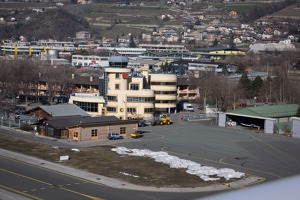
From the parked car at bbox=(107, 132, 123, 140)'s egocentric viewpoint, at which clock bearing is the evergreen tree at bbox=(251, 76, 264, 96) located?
The evergreen tree is roughly at 10 o'clock from the parked car.

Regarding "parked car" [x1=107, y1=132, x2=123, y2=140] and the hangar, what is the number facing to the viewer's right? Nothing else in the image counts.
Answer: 1

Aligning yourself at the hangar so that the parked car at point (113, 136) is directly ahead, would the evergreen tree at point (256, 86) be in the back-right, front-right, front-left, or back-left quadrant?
back-right

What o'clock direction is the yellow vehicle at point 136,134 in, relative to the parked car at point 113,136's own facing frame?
The yellow vehicle is roughly at 11 o'clock from the parked car.

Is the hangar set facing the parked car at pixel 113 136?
yes

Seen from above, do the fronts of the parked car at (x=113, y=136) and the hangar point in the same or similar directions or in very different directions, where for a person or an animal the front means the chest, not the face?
very different directions

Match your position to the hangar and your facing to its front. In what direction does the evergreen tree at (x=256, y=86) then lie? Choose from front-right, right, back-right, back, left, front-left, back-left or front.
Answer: back-right

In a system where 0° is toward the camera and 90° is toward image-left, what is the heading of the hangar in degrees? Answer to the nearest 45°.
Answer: approximately 45°

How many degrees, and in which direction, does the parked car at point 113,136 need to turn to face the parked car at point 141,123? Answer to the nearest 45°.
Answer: approximately 90° to its left

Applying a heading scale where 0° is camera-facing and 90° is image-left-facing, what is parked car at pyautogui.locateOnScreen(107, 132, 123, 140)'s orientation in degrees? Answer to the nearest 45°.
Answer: approximately 270°

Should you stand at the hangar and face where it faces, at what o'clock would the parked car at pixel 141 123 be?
The parked car is roughly at 1 o'clock from the hangar.

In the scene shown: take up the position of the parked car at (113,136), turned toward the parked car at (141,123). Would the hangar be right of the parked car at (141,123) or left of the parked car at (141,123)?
right
